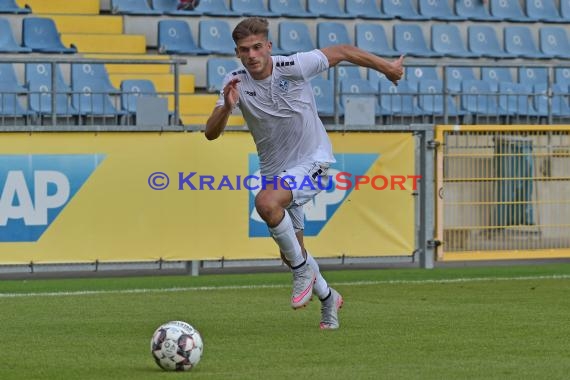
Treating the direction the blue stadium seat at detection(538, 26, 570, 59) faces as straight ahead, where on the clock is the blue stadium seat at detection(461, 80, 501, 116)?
the blue stadium seat at detection(461, 80, 501, 116) is roughly at 2 o'clock from the blue stadium seat at detection(538, 26, 570, 59).

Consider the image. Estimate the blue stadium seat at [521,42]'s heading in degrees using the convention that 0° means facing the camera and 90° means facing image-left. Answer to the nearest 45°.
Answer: approximately 315°

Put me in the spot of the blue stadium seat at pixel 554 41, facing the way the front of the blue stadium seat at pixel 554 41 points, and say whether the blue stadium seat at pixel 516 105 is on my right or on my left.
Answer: on my right

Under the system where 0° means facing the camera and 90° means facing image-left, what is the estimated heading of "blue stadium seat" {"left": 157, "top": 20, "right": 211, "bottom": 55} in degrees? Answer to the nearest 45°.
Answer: approximately 315°

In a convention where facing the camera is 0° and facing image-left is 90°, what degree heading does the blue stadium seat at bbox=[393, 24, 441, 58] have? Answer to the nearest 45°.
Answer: approximately 315°
